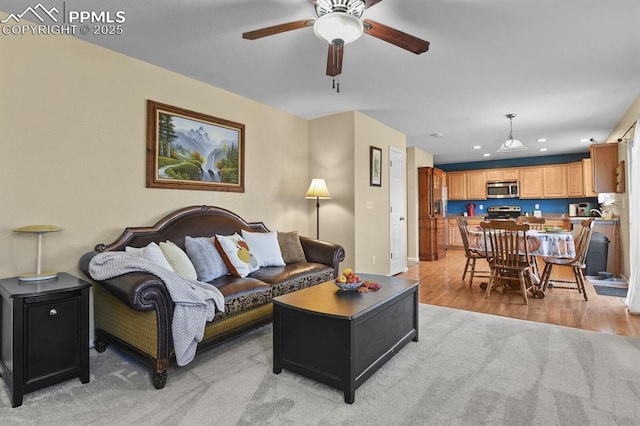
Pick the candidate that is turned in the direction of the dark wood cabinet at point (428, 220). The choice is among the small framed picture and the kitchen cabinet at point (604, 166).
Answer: the kitchen cabinet

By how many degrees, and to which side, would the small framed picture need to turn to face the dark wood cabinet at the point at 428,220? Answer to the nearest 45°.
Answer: approximately 90° to its left

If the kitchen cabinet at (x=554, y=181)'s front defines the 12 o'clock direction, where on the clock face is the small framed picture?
The small framed picture is roughly at 1 o'clock from the kitchen cabinet.

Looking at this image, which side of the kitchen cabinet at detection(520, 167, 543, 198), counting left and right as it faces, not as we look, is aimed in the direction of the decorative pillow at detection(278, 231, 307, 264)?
front

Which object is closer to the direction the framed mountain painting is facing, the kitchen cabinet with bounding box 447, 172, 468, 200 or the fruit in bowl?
the fruit in bowl

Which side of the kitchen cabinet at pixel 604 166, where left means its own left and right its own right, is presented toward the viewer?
left

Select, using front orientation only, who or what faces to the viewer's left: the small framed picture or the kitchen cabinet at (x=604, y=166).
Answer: the kitchen cabinet

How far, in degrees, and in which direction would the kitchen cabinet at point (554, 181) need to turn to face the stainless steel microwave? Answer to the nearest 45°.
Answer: approximately 90° to its right

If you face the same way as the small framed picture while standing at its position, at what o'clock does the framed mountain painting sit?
The framed mountain painting is roughly at 3 o'clock from the small framed picture.
